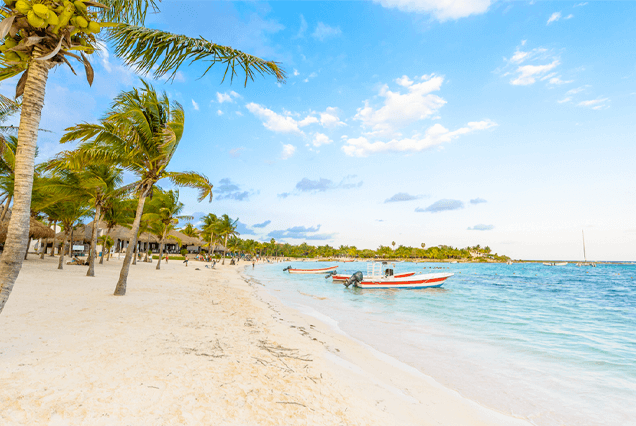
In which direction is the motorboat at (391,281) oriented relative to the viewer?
to the viewer's right

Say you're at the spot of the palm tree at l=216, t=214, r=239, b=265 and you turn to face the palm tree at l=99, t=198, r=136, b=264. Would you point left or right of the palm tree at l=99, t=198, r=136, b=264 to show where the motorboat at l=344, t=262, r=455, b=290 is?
left

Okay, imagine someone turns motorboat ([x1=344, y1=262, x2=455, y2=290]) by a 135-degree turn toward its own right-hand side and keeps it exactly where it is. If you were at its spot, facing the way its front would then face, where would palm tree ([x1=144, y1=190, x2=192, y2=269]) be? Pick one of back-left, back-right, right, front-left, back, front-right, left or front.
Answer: front-right

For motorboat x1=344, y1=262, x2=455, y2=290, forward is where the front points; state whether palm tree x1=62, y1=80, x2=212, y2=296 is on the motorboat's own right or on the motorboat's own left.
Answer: on the motorboat's own right

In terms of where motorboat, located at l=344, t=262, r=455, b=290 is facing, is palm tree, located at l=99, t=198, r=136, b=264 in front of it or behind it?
behind
